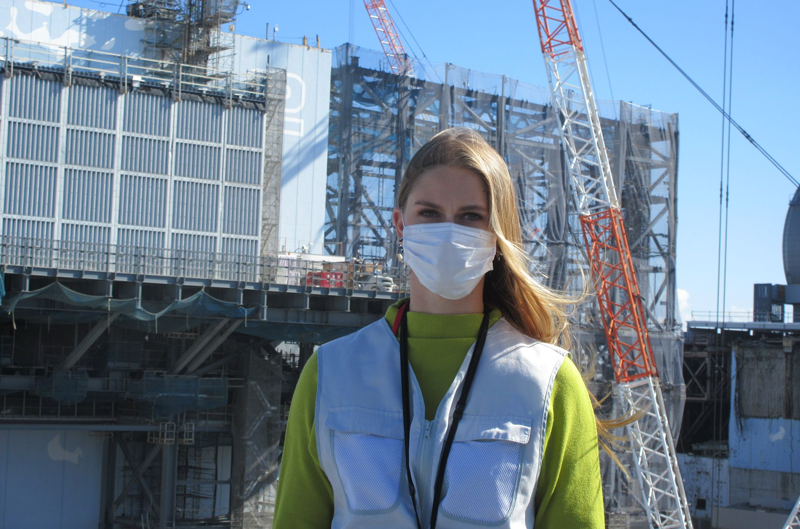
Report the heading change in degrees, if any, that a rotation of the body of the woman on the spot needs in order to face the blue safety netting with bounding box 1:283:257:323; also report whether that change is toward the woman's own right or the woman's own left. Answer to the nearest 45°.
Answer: approximately 135° to the woman's own right

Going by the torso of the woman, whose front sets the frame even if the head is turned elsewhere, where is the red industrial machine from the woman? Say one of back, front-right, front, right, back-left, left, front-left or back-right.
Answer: back

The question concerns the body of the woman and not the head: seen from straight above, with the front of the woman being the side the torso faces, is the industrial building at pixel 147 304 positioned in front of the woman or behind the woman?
behind

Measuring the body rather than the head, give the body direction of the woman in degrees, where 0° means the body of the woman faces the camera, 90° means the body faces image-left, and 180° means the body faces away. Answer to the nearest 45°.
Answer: approximately 0°
